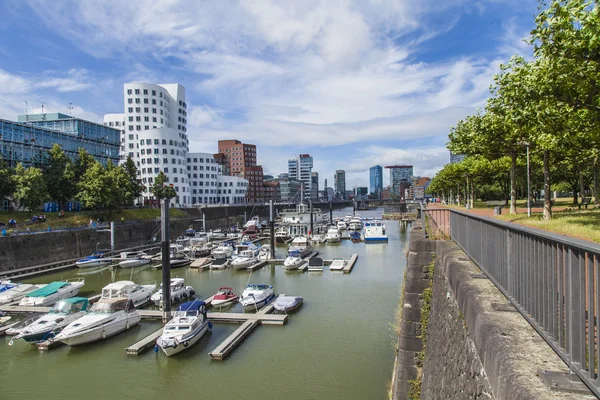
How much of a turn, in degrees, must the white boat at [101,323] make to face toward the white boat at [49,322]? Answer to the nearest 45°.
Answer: approximately 90° to its right

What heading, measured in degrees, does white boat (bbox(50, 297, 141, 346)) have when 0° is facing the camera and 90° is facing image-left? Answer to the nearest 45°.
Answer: approximately 45°

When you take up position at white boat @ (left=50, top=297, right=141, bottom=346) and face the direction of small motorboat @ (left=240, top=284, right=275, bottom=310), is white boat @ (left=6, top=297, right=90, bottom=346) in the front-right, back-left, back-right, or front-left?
back-left

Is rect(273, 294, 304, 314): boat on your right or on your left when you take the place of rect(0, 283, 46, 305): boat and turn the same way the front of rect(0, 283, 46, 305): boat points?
on your right
